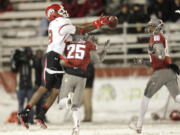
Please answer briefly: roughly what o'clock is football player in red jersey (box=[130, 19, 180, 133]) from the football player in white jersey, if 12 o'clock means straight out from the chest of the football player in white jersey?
The football player in red jersey is roughly at 12 o'clock from the football player in white jersey.

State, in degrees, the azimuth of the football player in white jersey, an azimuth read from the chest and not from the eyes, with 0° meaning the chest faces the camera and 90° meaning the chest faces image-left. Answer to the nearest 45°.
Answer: approximately 270°

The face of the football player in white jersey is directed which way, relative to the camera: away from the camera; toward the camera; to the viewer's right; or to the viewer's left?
to the viewer's right
